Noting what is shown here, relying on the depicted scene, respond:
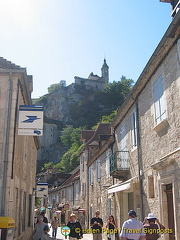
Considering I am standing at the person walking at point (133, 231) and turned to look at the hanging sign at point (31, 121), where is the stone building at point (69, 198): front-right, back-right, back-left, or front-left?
front-right

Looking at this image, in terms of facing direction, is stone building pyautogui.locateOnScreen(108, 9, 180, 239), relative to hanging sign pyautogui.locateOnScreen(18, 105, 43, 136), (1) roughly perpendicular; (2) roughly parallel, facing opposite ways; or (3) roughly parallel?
roughly perpendicular

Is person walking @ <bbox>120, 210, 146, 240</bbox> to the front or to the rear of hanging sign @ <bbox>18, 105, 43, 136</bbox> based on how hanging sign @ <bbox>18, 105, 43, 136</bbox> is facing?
to the front

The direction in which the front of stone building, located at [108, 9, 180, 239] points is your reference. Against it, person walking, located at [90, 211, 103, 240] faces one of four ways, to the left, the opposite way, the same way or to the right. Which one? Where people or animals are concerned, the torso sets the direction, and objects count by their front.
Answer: to the left

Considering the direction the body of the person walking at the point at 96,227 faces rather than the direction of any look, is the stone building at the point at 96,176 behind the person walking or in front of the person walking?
behind

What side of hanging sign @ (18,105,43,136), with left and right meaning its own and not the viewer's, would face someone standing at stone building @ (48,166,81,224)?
back

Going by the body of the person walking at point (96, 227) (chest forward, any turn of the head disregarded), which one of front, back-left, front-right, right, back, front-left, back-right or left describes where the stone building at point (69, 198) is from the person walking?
back

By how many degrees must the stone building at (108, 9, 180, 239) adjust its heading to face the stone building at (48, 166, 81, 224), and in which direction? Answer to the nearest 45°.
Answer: approximately 90° to its right

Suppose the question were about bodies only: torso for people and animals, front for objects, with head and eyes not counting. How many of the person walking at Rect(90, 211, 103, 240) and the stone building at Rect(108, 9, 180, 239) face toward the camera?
1

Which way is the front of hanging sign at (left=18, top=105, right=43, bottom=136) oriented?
toward the camera

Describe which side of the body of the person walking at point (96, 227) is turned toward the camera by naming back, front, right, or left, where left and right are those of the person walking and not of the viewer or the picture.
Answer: front

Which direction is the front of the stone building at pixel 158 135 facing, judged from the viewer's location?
facing to the left of the viewer
